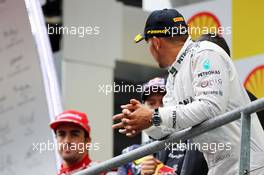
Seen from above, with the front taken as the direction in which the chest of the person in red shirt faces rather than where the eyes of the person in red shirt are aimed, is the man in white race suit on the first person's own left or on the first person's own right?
on the first person's own left

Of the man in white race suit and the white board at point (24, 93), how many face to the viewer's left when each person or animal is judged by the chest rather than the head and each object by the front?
1

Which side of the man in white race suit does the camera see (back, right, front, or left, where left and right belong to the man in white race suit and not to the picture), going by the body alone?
left

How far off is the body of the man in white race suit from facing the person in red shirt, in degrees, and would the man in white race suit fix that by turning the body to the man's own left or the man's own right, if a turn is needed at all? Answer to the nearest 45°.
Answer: approximately 45° to the man's own right

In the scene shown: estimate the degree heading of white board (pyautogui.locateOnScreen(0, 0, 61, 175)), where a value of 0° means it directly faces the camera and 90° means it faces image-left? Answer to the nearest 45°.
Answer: approximately 0°

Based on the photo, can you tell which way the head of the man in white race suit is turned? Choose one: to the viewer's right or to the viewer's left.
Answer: to the viewer's left

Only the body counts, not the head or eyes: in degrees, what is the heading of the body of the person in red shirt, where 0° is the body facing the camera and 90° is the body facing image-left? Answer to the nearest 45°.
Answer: approximately 45°

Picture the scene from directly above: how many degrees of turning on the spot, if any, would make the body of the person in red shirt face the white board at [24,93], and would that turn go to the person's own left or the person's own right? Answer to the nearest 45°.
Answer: approximately 135° to the person's own right
